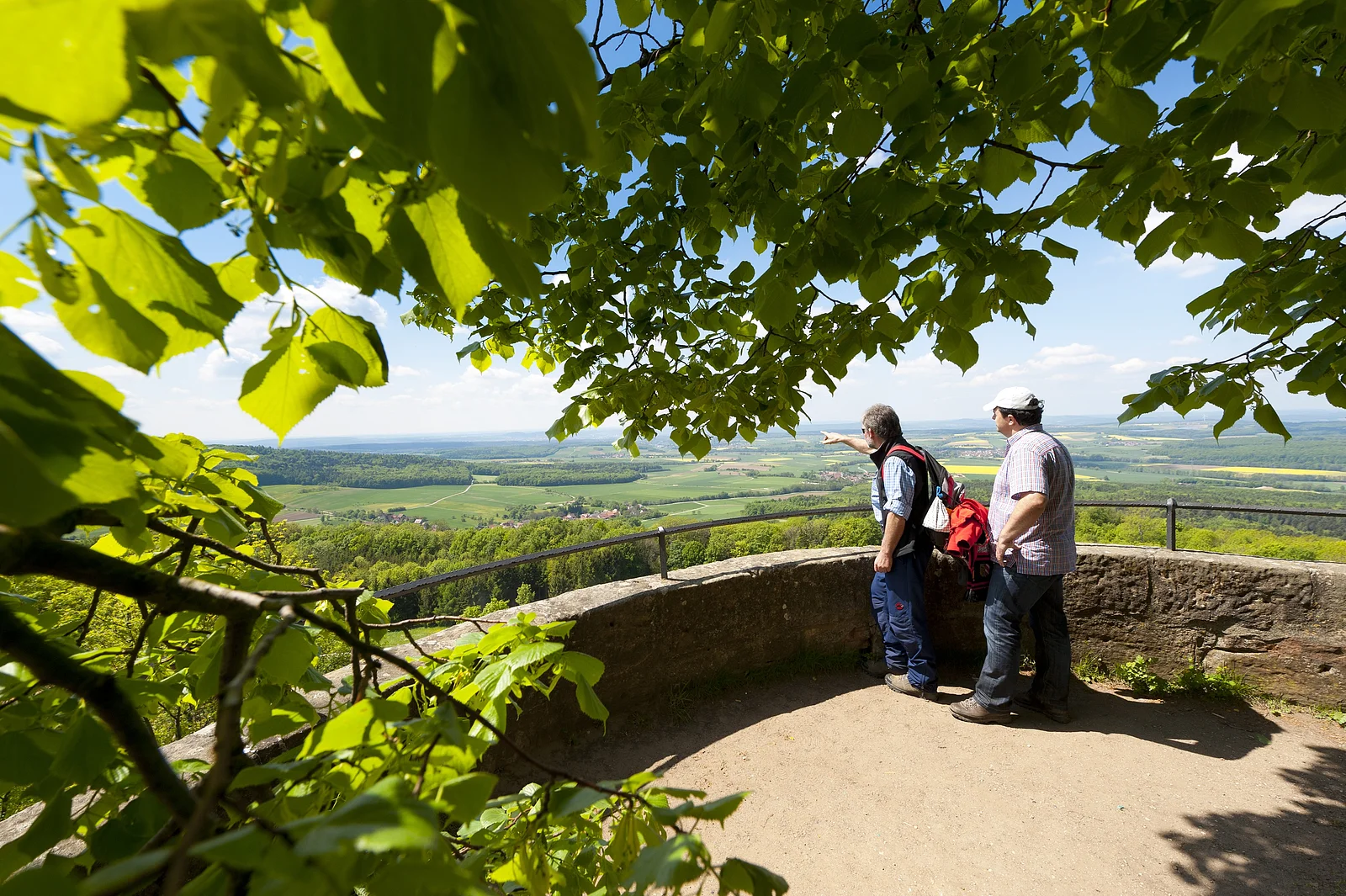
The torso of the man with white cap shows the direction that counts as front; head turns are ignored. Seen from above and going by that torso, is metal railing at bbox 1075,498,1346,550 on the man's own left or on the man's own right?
on the man's own right
